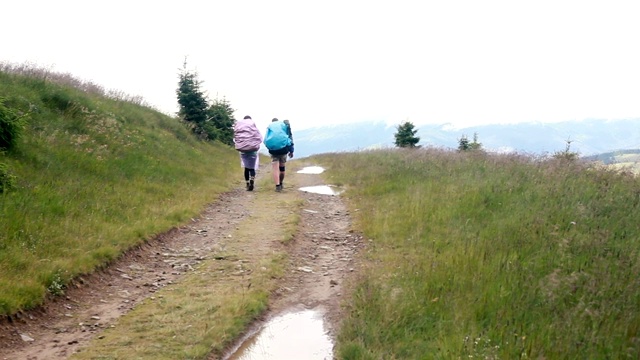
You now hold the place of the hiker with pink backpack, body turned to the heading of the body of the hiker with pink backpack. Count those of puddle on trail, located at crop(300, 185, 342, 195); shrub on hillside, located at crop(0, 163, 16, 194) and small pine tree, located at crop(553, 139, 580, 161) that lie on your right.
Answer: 2

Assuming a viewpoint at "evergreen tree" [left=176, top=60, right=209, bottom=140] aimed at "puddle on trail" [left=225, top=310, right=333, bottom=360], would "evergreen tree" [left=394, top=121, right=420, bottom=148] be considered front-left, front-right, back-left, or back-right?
back-left

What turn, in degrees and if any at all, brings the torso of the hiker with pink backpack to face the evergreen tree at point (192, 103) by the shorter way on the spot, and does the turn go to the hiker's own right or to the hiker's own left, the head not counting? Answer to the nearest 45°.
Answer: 0° — they already face it

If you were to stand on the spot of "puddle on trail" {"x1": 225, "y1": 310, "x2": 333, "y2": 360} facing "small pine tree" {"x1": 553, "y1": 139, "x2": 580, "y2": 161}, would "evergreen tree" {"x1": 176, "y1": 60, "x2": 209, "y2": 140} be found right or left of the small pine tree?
left

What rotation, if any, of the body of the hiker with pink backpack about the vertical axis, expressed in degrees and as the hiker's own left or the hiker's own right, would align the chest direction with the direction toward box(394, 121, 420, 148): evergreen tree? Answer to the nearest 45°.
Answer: approximately 45° to the hiker's own right

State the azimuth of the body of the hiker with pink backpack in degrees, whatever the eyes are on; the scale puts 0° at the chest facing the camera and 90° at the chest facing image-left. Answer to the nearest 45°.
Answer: approximately 180°

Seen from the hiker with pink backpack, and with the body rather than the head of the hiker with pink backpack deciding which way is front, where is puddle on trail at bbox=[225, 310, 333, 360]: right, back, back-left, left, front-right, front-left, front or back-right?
back

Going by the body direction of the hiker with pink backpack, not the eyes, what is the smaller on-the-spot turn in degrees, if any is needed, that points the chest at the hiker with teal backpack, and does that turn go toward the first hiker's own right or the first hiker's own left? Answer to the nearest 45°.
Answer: approximately 90° to the first hiker's own right

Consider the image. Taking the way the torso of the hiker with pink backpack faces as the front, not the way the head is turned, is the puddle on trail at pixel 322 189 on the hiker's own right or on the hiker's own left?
on the hiker's own right

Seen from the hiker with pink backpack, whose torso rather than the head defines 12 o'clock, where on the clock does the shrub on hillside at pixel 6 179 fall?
The shrub on hillside is roughly at 7 o'clock from the hiker with pink backpack.
